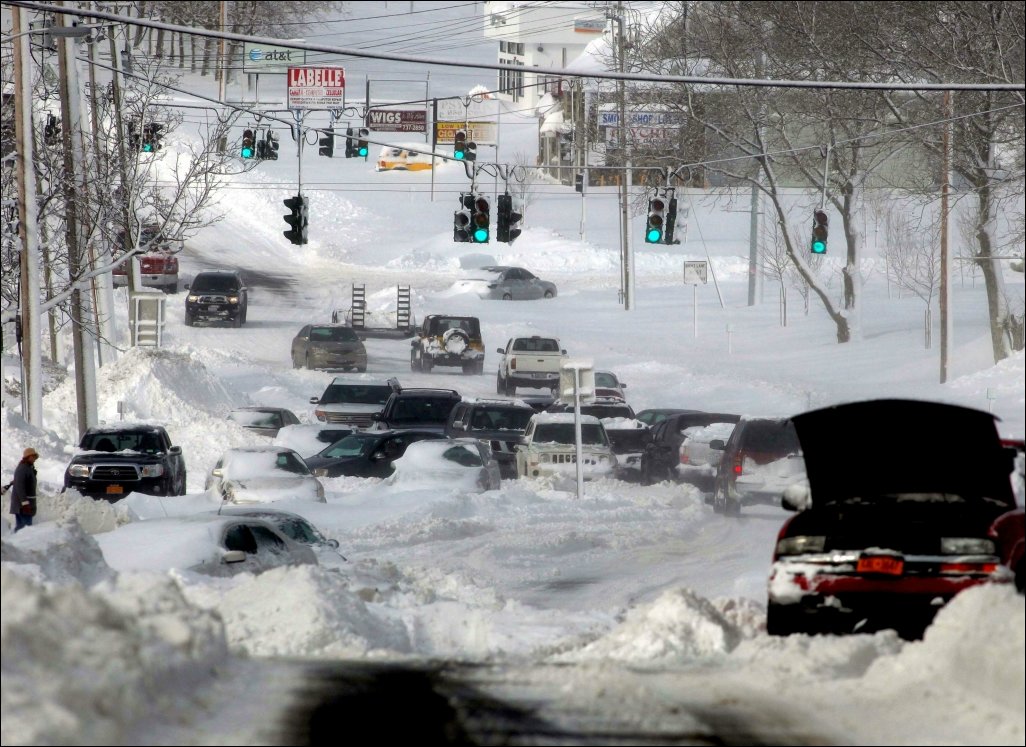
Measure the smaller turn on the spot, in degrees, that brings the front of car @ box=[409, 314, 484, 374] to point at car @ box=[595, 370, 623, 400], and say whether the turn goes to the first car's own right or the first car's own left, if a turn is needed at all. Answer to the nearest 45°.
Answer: approximately 135° to the first car's own right

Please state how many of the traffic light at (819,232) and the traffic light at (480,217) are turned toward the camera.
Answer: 2

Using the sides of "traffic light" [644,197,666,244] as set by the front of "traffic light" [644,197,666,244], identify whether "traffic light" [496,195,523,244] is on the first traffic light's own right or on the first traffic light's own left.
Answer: on the first traffic light's own right

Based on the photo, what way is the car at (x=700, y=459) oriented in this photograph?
away from the camera

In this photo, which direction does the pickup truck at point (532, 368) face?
away from the camera

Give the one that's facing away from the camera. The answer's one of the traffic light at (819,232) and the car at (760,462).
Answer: the car

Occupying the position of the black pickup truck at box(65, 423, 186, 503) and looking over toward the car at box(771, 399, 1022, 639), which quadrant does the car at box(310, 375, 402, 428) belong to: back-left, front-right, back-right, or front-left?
back-left

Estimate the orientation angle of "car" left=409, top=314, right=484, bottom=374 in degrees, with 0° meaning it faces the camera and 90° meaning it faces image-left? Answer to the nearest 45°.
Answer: approximately 180°

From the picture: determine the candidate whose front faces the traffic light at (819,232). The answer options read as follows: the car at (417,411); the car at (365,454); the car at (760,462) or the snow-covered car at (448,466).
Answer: the car at (760,462)

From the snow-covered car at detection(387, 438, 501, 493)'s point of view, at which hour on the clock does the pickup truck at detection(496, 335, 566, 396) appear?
The pickup truck is roughly at 5 o'clock from the snow-covered car.

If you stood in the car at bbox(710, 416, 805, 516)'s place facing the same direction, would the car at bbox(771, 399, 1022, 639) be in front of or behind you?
behind
